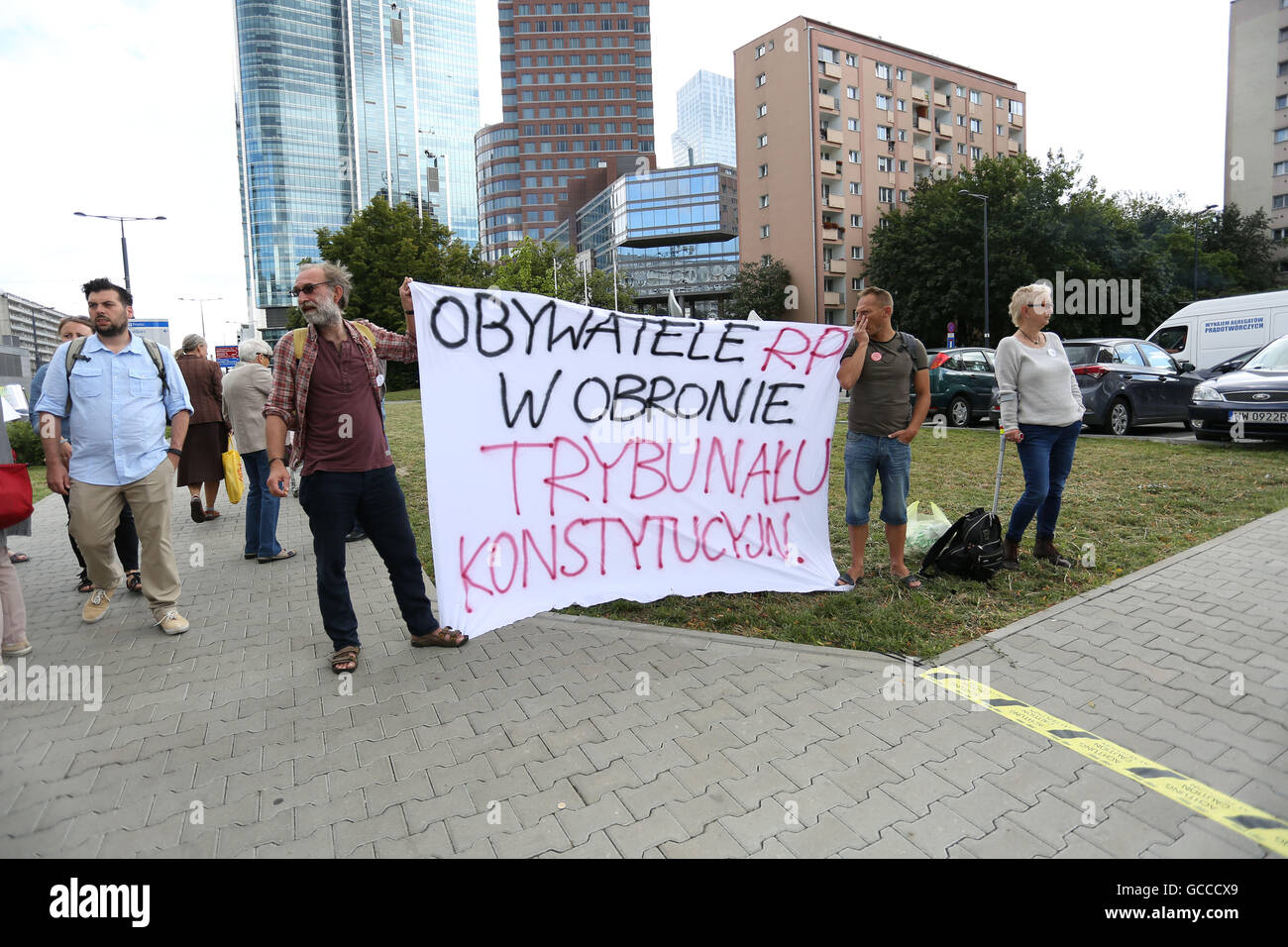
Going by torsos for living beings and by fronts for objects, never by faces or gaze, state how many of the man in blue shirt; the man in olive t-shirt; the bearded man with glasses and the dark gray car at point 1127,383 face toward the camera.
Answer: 3

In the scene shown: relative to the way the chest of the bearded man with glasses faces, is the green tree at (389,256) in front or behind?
behind

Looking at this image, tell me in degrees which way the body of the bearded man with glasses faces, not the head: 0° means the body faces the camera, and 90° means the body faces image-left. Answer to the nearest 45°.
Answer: approximately 0°

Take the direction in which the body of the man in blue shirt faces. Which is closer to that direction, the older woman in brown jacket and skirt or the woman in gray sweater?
the woman in gray sweater

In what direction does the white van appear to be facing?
to the viewer's left

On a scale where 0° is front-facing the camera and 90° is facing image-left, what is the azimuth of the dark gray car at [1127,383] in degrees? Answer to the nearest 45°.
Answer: approximately 225°

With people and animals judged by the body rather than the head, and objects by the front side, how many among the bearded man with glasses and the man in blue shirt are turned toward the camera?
2
